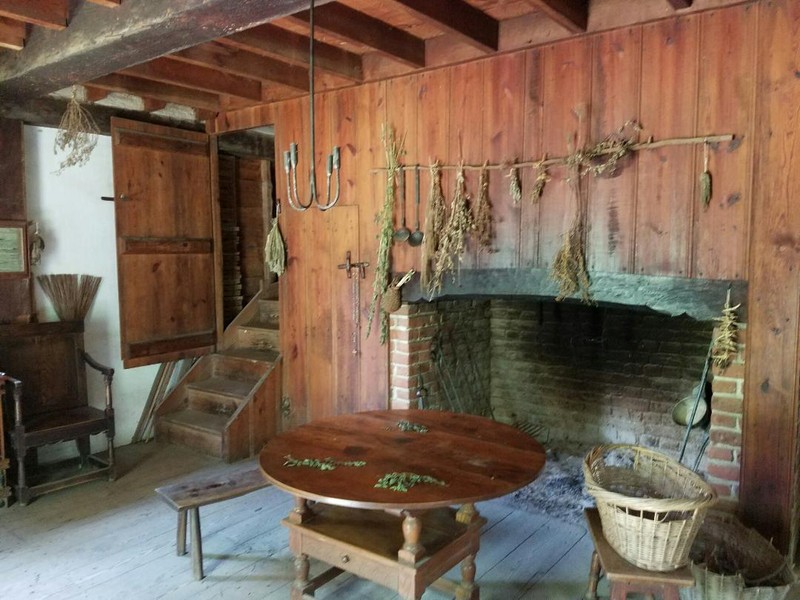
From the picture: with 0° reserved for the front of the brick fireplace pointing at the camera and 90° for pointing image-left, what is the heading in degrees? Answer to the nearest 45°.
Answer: approximately 45°

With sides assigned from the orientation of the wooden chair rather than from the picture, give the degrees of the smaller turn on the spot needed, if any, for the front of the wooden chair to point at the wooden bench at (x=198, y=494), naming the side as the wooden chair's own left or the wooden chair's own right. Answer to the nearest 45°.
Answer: approximately 45° to the wooden chair's own right

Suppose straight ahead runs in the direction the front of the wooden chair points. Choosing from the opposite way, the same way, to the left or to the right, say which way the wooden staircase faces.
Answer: to the right

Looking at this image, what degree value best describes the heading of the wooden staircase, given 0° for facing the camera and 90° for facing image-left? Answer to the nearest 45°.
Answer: approximately 45°

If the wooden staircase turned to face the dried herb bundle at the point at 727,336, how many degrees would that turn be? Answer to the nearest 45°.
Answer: approximately 90° to its left
